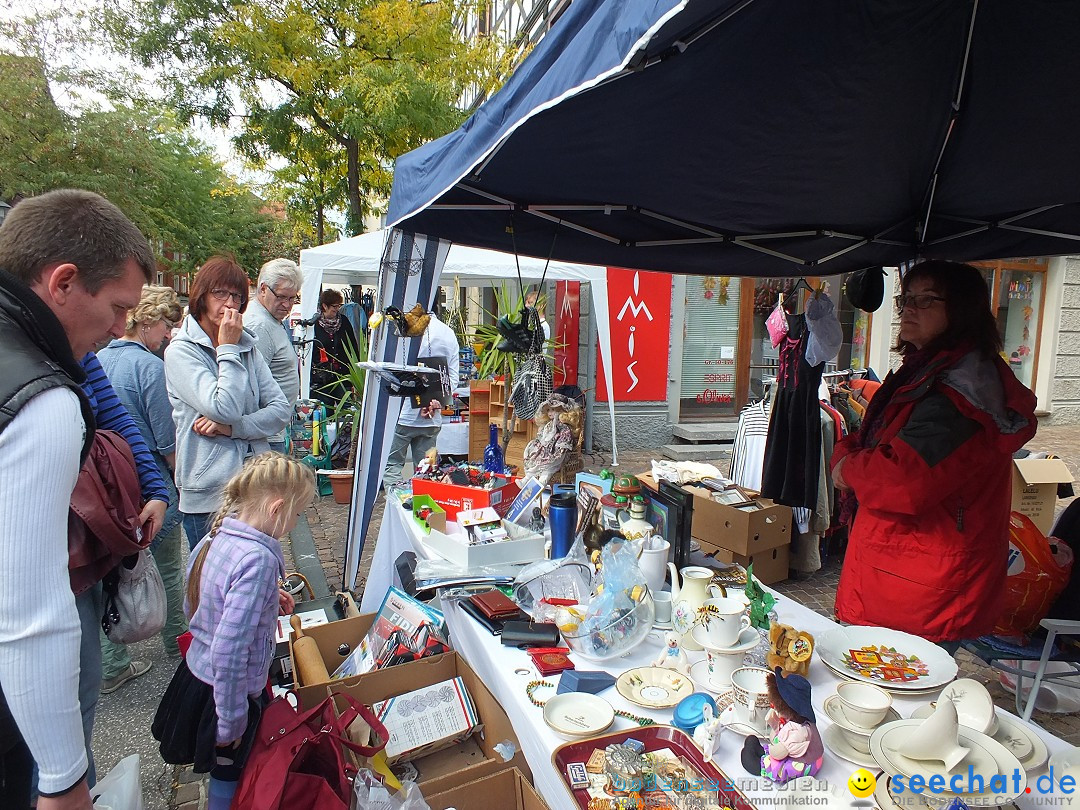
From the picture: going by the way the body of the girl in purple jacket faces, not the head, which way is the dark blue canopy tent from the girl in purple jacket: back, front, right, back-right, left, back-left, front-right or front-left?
front

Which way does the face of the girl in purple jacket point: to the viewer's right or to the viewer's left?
to the viewer's right

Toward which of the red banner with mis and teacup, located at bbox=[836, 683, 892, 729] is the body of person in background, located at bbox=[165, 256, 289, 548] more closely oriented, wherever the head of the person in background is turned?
the teacup

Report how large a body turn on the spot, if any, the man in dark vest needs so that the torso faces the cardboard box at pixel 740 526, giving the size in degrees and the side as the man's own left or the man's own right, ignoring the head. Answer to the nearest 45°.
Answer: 0° — they already face it

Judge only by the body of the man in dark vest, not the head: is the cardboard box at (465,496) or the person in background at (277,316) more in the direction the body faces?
the cardboard box

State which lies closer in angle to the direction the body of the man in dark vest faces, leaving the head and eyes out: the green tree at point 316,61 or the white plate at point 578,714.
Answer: the white plate

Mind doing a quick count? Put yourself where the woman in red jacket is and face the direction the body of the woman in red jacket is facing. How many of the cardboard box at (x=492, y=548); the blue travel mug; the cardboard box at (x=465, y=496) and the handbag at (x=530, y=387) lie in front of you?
4

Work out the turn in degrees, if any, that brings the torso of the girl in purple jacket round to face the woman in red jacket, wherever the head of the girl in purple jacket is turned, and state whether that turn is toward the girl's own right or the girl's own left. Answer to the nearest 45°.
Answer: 0° — they already face them

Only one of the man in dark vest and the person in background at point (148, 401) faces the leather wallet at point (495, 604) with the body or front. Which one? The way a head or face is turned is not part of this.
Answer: the man in dark vest

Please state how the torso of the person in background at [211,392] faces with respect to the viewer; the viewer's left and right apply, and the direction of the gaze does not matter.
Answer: facing the viewer and to the right of the viewer

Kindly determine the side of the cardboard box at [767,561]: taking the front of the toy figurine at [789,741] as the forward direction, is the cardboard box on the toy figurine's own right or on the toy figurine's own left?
on the toy figurine's own right

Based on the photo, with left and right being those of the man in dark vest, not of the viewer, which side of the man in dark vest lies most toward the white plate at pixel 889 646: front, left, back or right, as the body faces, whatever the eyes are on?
front

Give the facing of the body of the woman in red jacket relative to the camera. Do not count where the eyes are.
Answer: to the viewer's left
